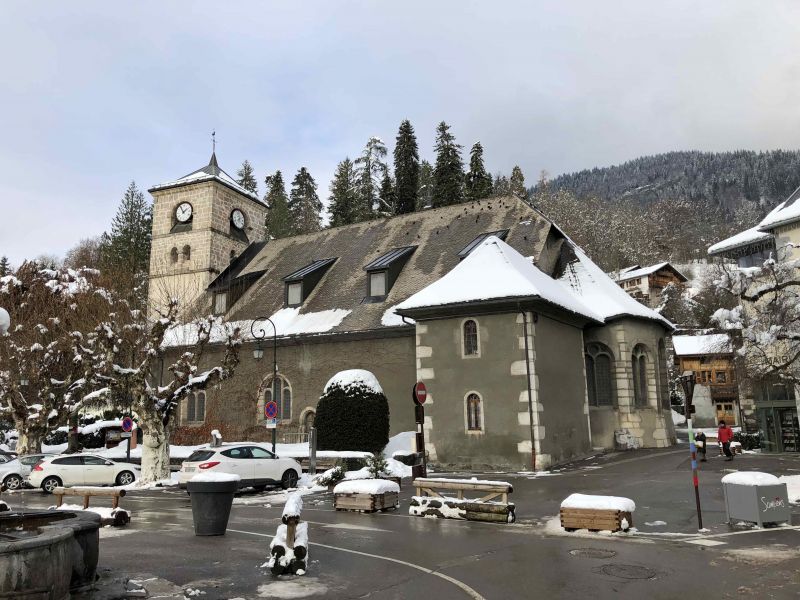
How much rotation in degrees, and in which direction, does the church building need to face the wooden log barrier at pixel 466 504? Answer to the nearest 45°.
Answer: approximately 135° to its left

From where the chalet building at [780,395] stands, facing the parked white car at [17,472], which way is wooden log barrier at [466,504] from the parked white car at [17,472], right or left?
left

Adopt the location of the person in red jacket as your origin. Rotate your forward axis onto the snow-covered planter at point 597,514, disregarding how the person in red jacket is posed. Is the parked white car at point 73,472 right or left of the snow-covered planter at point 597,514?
right

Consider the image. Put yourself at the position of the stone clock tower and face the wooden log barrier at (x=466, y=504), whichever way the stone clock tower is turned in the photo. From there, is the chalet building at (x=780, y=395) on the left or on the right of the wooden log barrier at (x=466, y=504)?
left
